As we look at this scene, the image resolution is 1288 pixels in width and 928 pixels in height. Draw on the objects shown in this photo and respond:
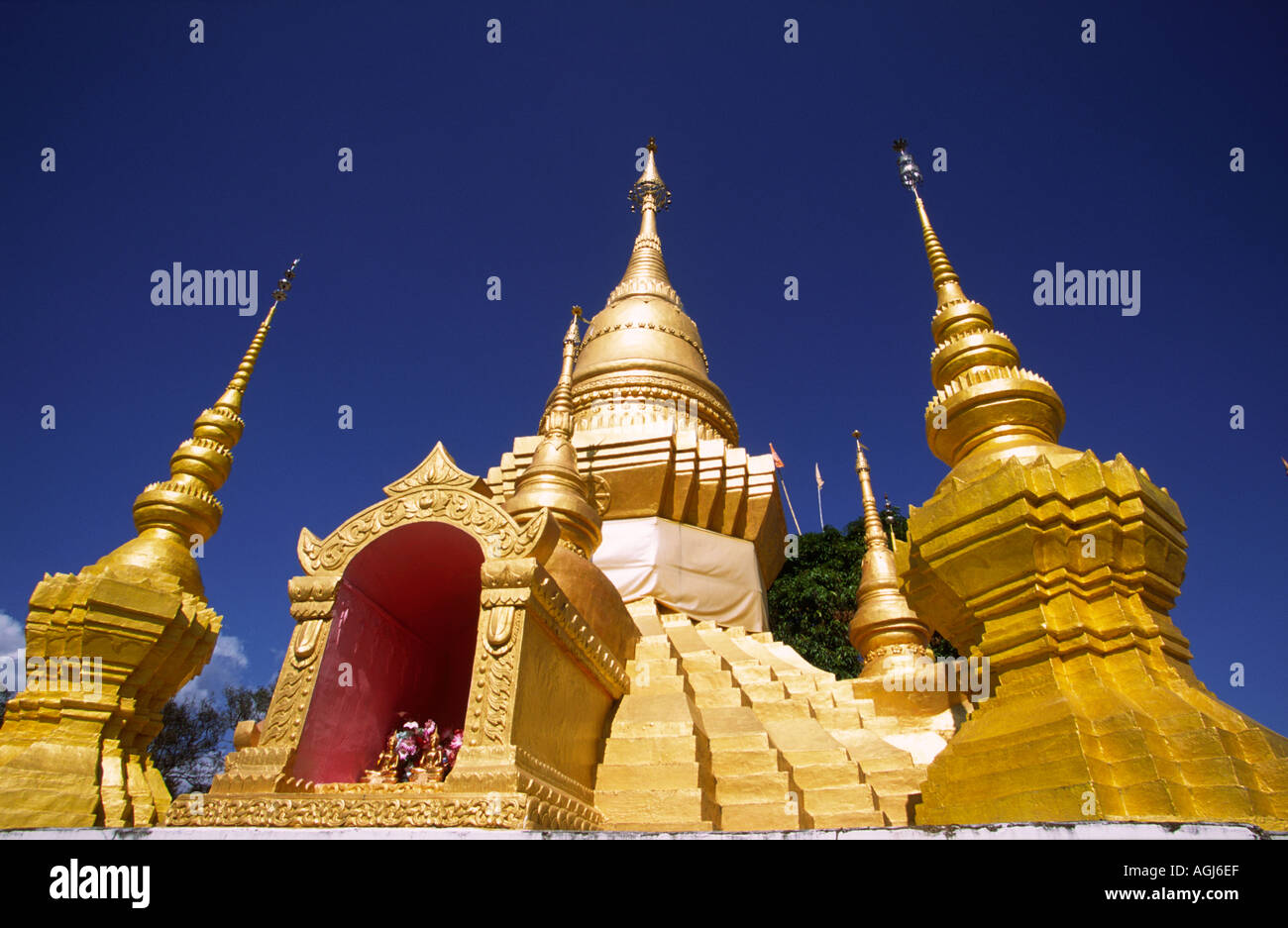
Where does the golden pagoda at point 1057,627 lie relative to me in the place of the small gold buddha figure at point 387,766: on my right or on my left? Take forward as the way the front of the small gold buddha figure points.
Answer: on my left

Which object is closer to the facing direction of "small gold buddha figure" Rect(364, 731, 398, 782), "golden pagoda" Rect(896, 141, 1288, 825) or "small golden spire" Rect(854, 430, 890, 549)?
the golden pagoda

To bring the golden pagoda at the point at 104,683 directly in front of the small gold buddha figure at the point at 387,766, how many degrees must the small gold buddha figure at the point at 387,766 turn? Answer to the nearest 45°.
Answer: approximately 135° to its right

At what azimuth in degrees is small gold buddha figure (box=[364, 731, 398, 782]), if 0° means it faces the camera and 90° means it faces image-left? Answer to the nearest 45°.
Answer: approximately 0°
